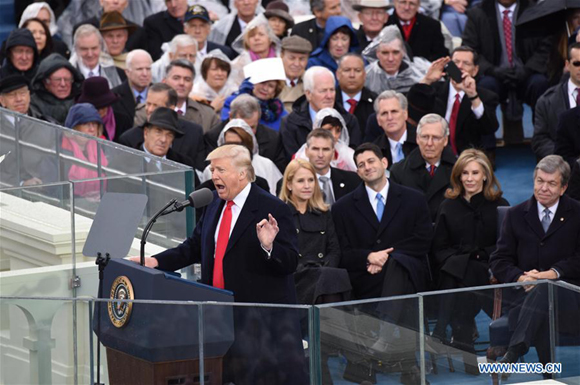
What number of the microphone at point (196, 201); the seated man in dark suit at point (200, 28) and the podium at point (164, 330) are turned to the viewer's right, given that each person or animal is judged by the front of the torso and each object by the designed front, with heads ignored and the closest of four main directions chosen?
1

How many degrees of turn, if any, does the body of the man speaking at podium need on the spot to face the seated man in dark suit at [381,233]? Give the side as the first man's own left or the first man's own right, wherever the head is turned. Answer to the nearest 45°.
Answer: approximately 180°

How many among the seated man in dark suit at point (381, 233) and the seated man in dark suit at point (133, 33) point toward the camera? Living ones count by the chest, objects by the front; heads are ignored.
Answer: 2

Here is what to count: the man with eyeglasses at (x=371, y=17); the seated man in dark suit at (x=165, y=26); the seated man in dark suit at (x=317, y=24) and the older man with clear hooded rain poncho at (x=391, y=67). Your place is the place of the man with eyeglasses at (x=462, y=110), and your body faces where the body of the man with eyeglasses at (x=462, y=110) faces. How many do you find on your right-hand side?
4

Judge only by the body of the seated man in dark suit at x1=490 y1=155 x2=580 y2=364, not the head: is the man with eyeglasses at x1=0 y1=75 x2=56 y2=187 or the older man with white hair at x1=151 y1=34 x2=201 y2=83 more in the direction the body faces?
the man with eyeglasses

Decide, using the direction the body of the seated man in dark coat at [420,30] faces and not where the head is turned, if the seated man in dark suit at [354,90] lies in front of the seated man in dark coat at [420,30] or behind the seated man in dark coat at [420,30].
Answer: in front

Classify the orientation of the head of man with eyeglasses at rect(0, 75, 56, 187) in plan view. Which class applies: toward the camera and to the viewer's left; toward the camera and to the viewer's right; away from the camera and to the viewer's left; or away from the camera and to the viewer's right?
toward the camera and to the viewer's right

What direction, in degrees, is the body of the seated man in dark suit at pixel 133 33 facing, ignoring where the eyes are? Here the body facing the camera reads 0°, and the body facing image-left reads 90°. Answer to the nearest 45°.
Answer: approximately 0°

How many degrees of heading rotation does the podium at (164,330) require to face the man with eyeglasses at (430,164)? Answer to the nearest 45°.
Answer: approximately 180°

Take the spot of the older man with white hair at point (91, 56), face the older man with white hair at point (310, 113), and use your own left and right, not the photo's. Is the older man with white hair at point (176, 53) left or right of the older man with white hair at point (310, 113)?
left
